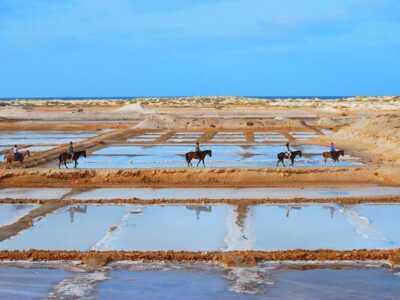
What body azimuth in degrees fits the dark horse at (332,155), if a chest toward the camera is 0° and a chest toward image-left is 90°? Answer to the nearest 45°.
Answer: approximately 270°
